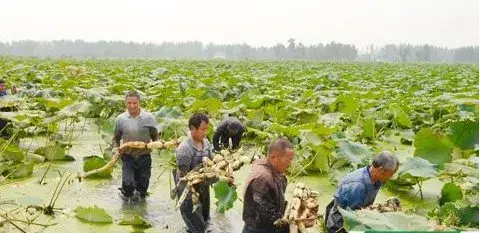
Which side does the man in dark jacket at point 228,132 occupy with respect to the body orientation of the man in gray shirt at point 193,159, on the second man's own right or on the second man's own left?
on the second man's own left

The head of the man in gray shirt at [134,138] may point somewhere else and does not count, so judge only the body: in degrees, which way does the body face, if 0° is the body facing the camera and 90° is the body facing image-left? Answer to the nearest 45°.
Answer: approximately 0°

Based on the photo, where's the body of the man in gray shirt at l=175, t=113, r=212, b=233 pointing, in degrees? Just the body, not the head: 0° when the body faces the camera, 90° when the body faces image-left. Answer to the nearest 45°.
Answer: approximately 315°

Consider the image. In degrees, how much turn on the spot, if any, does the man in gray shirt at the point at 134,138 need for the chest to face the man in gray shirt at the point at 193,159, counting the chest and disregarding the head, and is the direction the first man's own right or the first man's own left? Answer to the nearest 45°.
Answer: approximately 45° to the first man's own left

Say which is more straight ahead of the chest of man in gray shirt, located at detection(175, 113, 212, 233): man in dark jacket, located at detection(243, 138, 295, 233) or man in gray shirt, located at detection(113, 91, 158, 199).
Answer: the man in dark jacket
